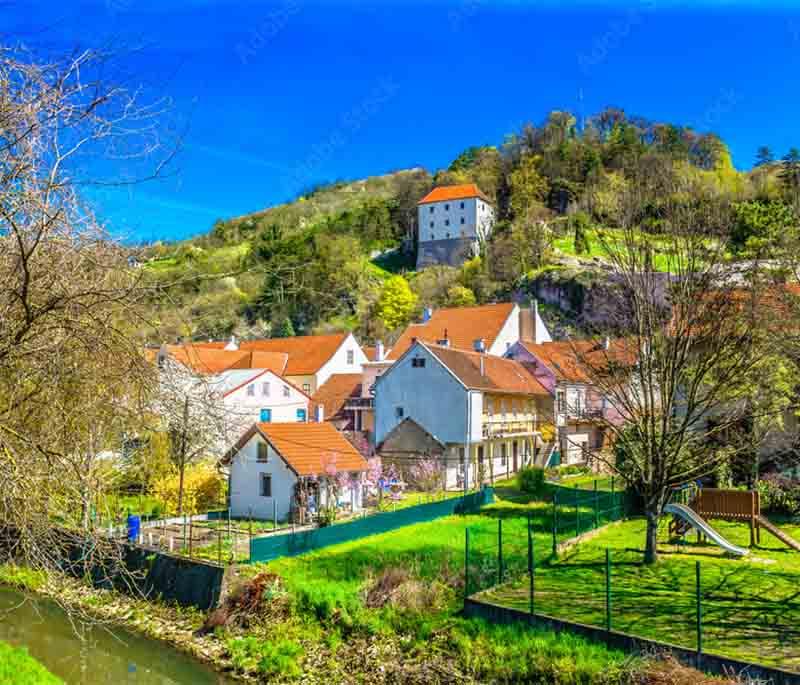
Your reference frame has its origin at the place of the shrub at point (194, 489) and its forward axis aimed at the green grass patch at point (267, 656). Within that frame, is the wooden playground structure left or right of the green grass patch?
left

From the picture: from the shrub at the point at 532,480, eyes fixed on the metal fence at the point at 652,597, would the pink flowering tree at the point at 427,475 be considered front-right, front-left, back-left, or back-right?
back-right

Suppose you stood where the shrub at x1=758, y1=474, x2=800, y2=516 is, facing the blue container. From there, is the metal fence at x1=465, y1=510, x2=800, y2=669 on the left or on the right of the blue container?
left

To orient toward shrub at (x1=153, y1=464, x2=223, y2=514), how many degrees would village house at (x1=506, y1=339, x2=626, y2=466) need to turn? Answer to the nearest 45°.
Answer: approximately 45° to its right

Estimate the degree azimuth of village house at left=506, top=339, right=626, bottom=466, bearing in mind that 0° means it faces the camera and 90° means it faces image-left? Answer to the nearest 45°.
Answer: approximately 0°
